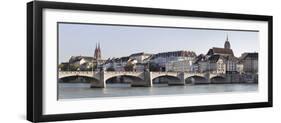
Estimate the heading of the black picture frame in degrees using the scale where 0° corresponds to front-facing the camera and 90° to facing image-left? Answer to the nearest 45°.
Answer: approximately 315°
